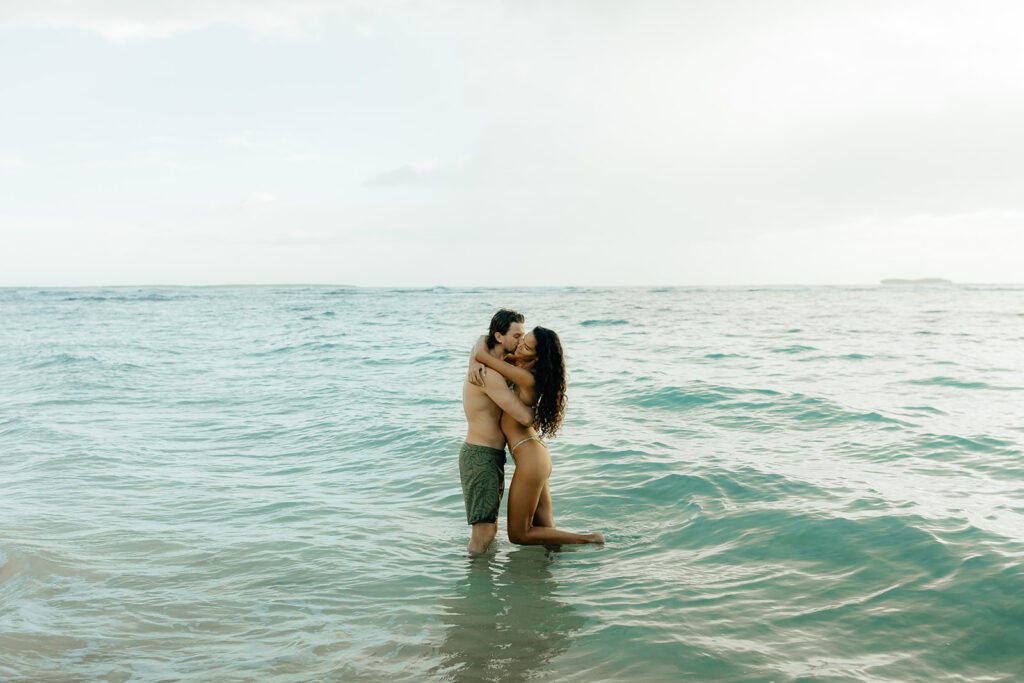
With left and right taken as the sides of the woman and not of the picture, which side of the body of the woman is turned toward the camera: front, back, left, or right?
left

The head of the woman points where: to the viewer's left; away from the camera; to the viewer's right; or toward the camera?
to the viewer's left
